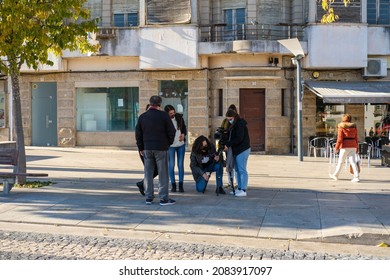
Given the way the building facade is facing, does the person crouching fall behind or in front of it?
in front

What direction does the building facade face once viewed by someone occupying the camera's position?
facing the viewer

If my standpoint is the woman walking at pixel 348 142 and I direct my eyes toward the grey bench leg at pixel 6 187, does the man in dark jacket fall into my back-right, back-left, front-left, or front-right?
front-left

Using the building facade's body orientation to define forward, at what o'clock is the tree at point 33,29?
The tree is roughly at 1 o'clock from the building facade.

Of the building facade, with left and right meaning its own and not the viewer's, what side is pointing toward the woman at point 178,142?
front

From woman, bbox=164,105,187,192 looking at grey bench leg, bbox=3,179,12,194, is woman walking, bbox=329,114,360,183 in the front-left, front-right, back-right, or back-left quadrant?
back-right

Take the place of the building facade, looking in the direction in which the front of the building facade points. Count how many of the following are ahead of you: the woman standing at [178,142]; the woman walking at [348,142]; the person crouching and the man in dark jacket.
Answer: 4

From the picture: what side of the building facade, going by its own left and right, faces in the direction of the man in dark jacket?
front

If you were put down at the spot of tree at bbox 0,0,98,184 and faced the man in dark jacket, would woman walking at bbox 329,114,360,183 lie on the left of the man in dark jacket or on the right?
left

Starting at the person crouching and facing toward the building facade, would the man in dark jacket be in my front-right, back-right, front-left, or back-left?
back-left

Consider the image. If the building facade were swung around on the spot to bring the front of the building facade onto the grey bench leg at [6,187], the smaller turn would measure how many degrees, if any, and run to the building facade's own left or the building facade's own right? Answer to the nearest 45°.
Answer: approximately 45° to the building facade's own right
